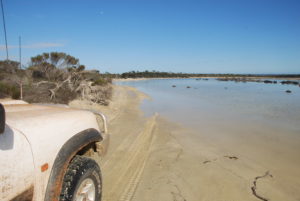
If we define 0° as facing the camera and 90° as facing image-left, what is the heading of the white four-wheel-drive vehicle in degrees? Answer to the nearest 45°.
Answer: approximately 225°
